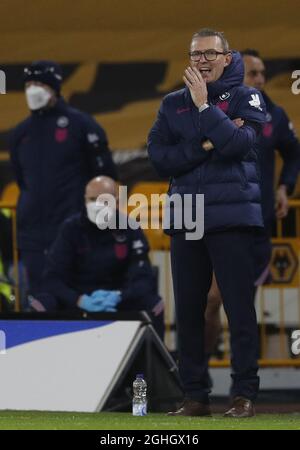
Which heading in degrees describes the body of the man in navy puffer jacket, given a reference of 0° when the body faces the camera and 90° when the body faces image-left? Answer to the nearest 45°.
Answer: approximately 45°

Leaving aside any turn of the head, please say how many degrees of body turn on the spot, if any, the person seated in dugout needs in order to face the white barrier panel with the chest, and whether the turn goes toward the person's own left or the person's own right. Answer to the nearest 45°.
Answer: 0° — they already face it

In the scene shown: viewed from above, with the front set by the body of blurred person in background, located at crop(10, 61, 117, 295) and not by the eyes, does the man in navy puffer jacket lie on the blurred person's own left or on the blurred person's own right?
on the blurred person's own left

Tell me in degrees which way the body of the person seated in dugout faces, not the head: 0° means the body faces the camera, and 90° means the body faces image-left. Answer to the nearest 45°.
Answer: approximately 0°

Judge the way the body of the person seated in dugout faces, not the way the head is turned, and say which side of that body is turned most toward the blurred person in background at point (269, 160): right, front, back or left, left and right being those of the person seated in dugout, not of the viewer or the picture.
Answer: left
